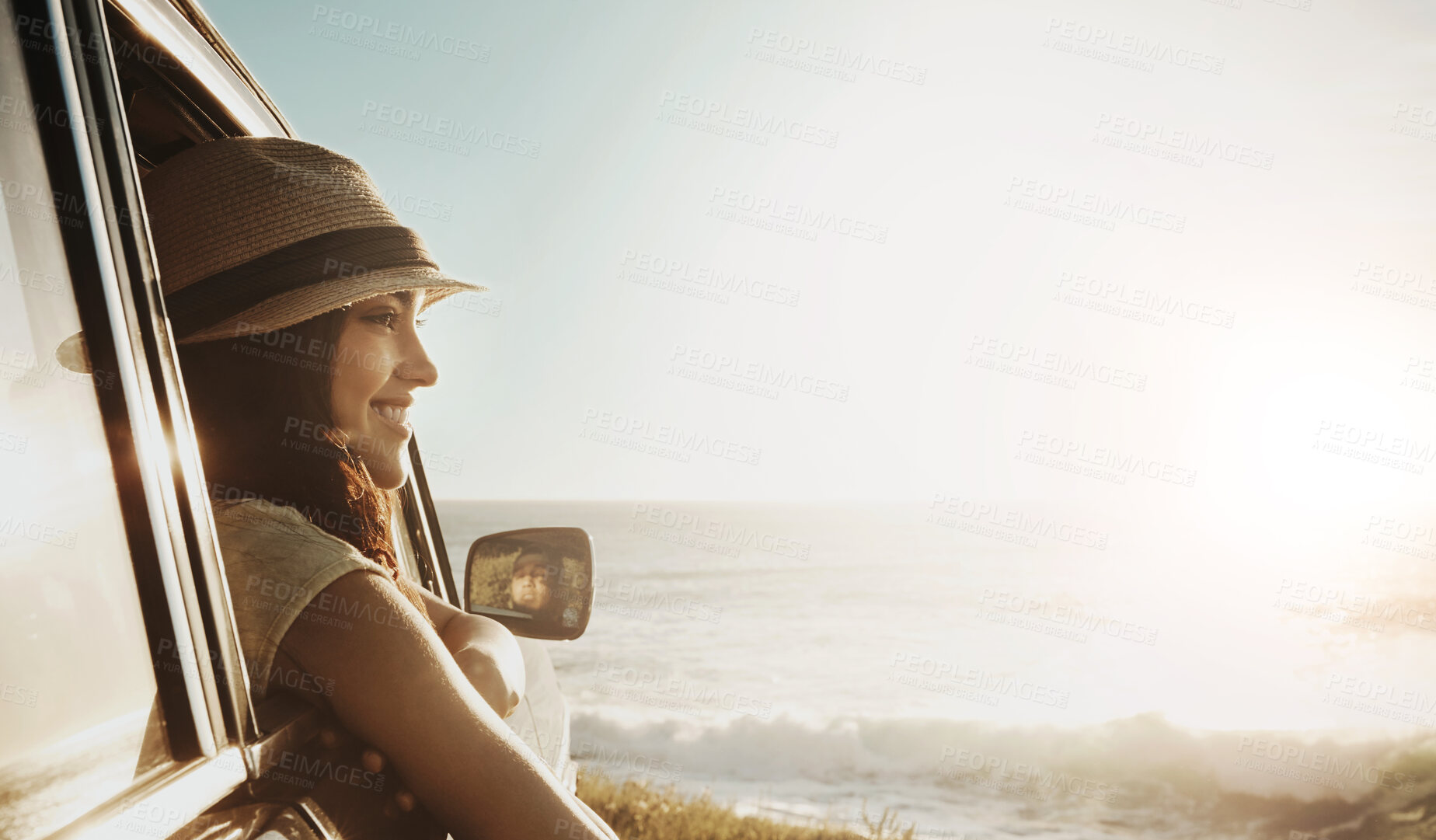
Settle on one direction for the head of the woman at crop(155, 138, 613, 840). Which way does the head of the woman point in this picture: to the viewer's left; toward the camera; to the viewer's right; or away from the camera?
to the viewer's right

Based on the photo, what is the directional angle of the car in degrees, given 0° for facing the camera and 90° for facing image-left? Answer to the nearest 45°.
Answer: approximately 225°

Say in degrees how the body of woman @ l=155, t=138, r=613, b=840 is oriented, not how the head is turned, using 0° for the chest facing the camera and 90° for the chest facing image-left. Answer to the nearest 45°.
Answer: approximately 270°
